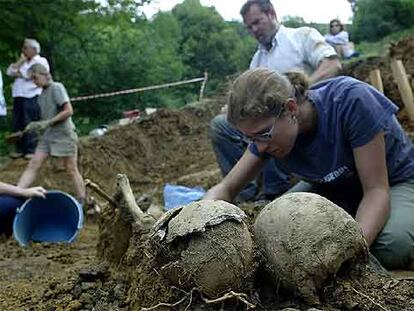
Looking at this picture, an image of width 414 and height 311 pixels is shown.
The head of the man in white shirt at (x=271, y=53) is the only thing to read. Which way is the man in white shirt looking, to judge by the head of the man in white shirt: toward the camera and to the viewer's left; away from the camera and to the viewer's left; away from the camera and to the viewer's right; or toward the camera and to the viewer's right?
toward the camera and to the viewer's left

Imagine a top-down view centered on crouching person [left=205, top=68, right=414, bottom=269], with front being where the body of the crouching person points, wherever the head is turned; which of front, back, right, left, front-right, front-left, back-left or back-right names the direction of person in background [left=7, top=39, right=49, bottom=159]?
right

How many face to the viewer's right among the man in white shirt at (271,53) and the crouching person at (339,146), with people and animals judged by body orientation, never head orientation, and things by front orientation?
0

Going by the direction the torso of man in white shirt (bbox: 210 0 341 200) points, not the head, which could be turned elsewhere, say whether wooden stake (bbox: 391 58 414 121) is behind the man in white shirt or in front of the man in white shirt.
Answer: behind

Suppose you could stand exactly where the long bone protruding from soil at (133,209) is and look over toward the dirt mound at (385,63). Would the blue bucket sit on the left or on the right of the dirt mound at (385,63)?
left
